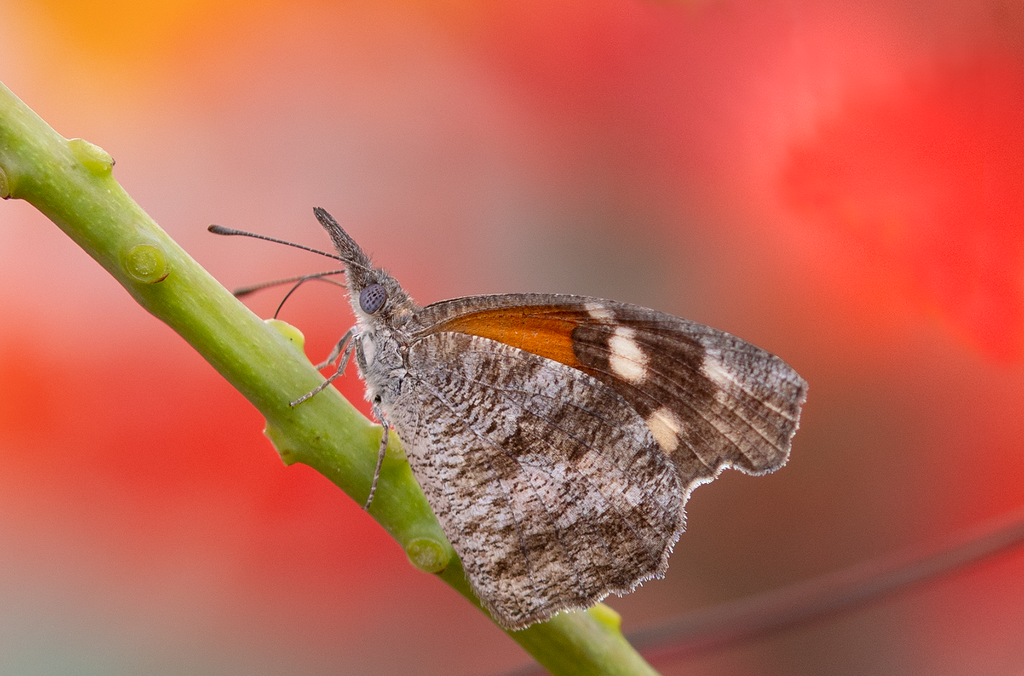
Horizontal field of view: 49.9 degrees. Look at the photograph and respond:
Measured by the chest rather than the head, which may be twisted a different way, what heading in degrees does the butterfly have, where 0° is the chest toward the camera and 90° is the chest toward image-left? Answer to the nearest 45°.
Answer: approximately 90°
